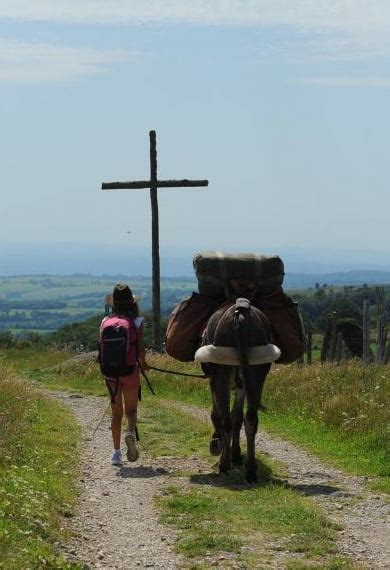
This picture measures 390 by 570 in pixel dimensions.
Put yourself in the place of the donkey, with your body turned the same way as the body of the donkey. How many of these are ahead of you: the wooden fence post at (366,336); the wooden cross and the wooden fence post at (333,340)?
3

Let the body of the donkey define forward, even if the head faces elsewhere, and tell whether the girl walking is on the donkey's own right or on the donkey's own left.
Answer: on the donkey's own left

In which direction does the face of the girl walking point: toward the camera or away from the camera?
away from the camera

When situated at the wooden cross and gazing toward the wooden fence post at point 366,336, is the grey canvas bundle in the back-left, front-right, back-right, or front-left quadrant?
front-right

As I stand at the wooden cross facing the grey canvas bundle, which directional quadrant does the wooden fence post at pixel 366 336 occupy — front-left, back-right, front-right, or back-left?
front-left

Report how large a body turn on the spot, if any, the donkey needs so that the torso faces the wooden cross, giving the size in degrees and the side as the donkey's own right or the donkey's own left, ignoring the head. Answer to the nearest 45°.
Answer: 0° — it already faces it

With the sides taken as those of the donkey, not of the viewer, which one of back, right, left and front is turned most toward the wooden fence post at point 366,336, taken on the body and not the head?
front

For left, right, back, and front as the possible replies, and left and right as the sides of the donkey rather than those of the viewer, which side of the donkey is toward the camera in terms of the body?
back
